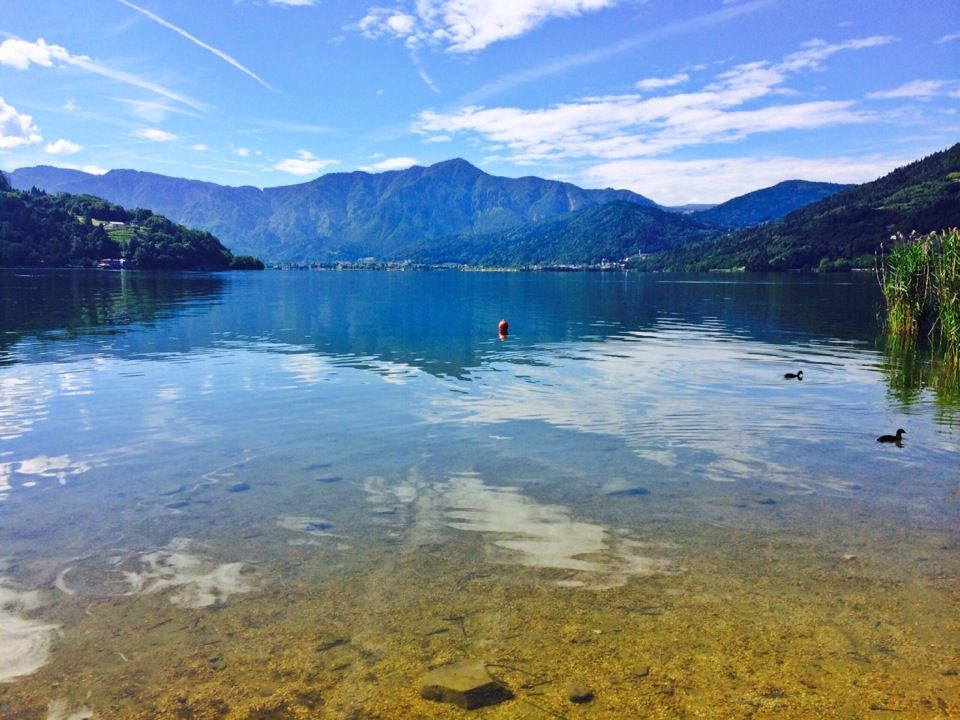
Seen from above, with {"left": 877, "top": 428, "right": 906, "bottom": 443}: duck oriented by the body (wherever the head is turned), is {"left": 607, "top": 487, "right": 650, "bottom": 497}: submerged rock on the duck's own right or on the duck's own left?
on the duck's own right

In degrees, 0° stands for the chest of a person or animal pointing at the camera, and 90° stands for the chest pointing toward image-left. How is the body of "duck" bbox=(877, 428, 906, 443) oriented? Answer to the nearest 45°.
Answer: approximately 270°

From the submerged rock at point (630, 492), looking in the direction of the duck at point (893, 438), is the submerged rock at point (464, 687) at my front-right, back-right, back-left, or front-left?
back-right

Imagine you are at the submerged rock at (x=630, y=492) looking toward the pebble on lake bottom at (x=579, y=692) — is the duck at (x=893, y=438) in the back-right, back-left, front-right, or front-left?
back-left

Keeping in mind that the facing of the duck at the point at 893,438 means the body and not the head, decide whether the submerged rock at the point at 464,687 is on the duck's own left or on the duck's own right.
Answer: on the duck's own right

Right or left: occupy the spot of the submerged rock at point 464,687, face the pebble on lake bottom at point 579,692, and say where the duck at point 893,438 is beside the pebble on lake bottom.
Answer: left

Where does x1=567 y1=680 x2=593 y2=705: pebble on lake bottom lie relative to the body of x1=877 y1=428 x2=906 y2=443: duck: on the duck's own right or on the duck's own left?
on the duck's own right
